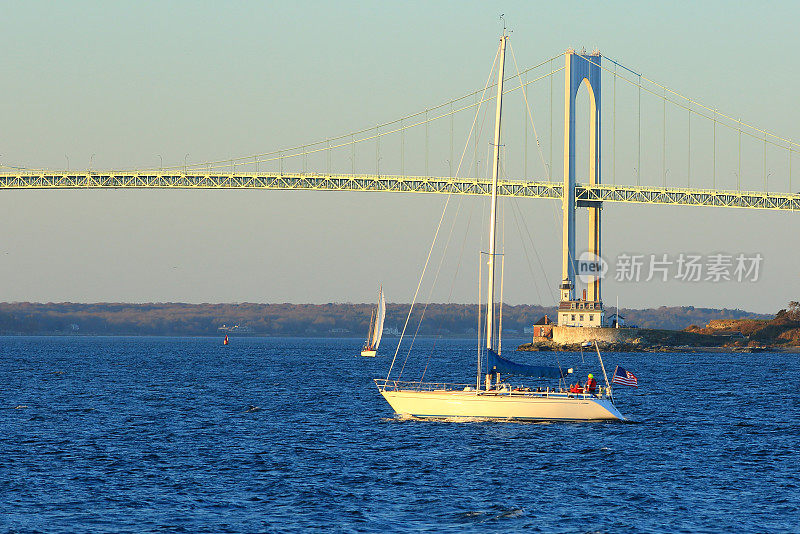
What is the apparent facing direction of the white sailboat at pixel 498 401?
to the viewer's left
